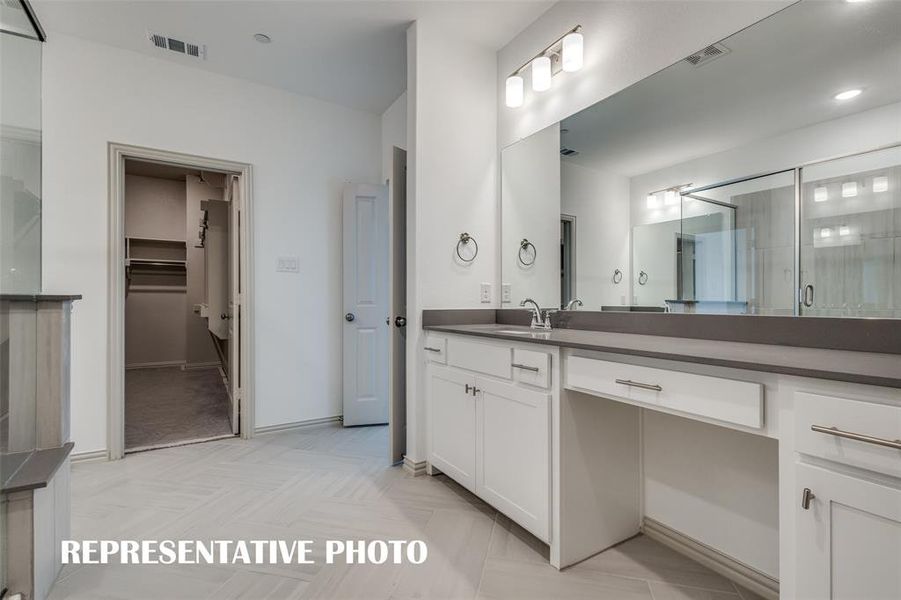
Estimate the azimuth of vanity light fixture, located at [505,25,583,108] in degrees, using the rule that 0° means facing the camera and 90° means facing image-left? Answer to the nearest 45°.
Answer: approximately 45°

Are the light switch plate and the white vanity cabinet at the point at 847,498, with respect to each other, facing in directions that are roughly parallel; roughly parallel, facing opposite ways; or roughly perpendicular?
roughly perpendicular

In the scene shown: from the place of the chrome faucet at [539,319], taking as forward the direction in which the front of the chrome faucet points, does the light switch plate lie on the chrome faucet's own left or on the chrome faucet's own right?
on the chrome faucet's own right

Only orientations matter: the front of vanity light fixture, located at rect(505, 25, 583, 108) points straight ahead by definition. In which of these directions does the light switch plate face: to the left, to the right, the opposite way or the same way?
to the left
